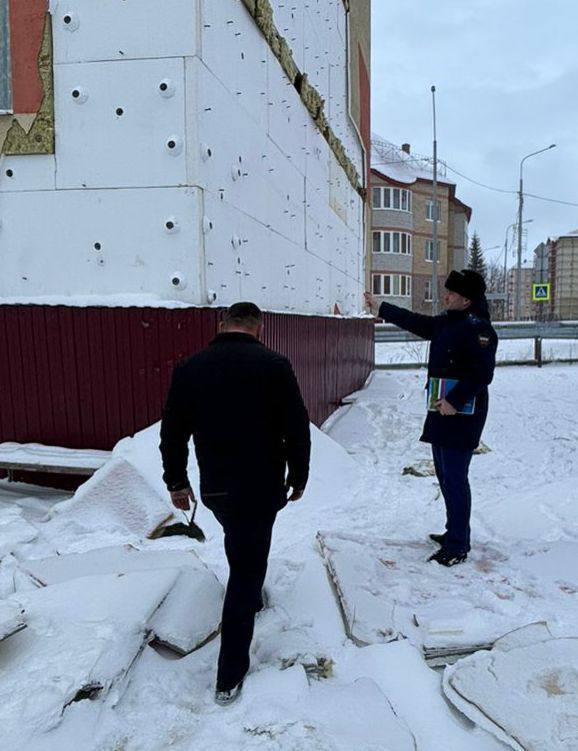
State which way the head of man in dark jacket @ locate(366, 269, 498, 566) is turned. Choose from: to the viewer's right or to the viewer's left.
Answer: to the viewer's left

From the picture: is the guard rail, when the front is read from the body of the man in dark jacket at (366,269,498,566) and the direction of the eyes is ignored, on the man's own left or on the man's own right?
on the man's own right

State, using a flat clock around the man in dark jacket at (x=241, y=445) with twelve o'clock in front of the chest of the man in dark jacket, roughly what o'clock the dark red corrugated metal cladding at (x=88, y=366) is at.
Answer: The dark red corrugated metal cladding is roughly at 11 o'clock from the man in dark jacket.

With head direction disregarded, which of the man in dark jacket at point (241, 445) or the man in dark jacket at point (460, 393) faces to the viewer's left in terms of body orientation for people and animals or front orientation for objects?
the man in dark jacket at point (460, 393)

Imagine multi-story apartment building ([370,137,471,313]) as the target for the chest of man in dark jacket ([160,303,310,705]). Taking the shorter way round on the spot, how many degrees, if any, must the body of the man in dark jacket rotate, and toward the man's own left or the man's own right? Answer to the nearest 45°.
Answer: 0° — they already face it

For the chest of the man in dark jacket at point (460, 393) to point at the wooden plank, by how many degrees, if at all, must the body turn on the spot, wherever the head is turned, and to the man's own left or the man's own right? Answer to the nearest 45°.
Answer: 0° — they already face it

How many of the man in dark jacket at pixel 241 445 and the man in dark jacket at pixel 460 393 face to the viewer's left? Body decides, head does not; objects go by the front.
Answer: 1

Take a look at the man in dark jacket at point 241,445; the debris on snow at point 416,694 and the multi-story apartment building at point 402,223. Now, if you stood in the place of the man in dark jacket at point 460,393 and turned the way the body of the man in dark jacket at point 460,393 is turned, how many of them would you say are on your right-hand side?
1

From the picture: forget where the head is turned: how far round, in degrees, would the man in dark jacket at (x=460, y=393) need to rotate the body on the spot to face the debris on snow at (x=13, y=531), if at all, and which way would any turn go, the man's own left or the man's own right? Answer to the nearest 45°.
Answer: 0° — they already face it

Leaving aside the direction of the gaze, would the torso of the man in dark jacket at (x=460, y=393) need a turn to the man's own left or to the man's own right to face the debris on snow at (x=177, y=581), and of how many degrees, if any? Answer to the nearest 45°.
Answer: approximately 45° to the man's own left

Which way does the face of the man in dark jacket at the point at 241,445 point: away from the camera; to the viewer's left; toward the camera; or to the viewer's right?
away from the camera

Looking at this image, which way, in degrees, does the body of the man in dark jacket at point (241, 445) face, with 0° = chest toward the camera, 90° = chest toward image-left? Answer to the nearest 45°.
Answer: approximately 180°

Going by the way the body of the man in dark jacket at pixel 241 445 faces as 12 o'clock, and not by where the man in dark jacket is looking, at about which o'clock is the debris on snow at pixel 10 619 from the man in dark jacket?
The debris on snow is roughly at 9 o'clock from the man in dark jacket.

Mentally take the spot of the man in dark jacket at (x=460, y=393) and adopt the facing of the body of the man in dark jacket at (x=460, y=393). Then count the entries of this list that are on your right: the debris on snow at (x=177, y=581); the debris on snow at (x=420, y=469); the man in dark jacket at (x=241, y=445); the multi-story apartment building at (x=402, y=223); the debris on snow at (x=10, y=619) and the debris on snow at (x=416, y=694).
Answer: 2

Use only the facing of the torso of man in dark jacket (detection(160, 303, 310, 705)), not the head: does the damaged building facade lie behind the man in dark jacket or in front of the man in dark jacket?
in front

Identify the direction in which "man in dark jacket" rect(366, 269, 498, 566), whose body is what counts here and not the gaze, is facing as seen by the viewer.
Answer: to the viewer's left

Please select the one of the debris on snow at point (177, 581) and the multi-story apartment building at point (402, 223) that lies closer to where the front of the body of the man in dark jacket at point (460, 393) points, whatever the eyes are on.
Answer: the debris on snow

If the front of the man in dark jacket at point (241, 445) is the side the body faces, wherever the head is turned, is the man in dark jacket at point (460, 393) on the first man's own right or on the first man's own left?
on the first man's own right

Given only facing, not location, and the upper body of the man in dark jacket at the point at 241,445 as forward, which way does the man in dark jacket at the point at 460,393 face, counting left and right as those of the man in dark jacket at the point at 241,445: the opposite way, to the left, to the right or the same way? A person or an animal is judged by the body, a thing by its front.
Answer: to the left
